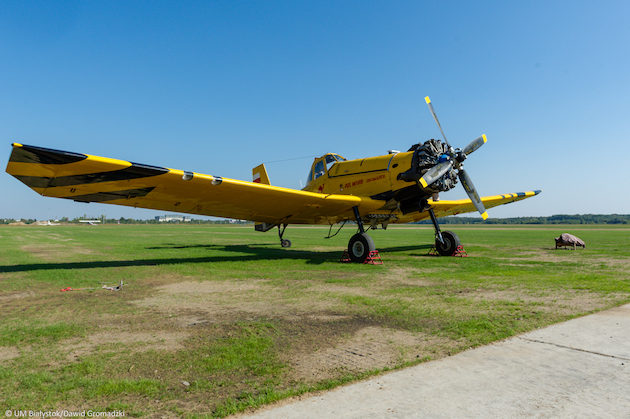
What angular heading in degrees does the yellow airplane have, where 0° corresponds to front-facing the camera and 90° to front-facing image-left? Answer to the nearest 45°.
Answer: approximately 315°
